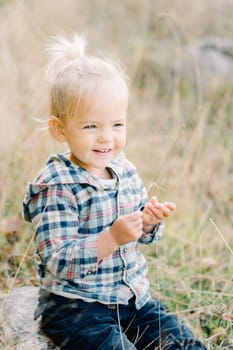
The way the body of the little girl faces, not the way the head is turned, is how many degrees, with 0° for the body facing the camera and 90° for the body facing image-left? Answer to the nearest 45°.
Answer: approximately 315°

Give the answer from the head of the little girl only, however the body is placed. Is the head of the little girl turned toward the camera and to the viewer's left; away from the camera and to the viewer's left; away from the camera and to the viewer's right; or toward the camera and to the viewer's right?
toward the camera and to the viewer's right
